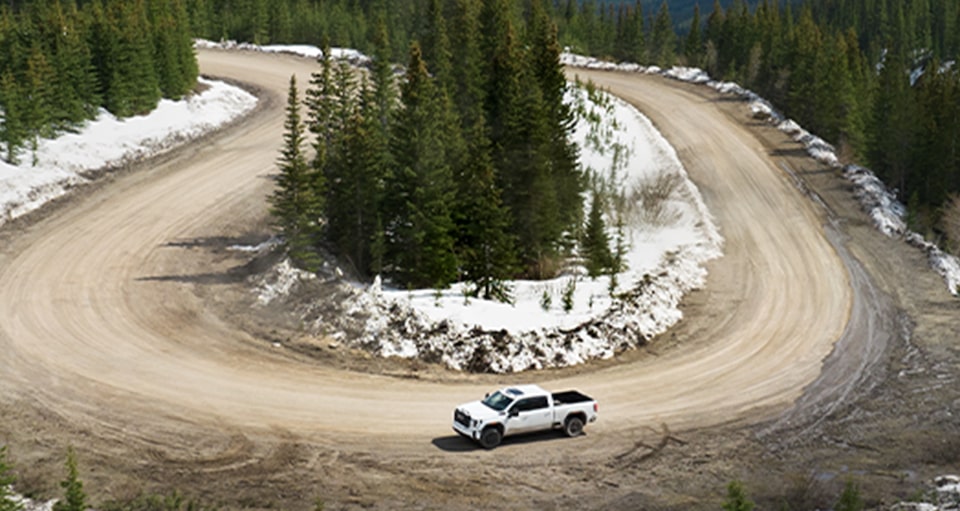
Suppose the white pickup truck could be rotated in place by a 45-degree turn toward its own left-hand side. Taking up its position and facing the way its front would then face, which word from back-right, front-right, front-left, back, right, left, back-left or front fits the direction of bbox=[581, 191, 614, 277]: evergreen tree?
back

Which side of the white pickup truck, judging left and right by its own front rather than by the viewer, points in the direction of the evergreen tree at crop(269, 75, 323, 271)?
right

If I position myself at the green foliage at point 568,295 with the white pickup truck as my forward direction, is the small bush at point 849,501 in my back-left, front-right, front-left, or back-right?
front-left

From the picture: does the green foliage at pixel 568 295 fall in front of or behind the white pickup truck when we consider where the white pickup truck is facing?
behind

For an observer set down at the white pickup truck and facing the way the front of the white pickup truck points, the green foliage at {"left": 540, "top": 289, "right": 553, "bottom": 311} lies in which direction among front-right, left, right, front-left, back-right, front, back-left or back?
back-right

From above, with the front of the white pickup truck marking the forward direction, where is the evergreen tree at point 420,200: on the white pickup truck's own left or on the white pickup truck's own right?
on the white pickup truck's own right

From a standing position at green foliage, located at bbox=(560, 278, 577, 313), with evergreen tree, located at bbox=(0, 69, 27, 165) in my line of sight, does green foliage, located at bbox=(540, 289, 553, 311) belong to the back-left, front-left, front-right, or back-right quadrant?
front-left

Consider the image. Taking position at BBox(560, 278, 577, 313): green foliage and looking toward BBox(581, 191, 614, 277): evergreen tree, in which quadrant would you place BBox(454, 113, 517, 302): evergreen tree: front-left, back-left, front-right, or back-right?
front-left

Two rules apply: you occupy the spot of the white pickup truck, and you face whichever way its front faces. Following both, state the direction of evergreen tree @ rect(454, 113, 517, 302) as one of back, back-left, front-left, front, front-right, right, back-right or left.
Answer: back-right

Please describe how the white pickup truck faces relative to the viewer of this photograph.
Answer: facing the viewer and to the left of the viewer
